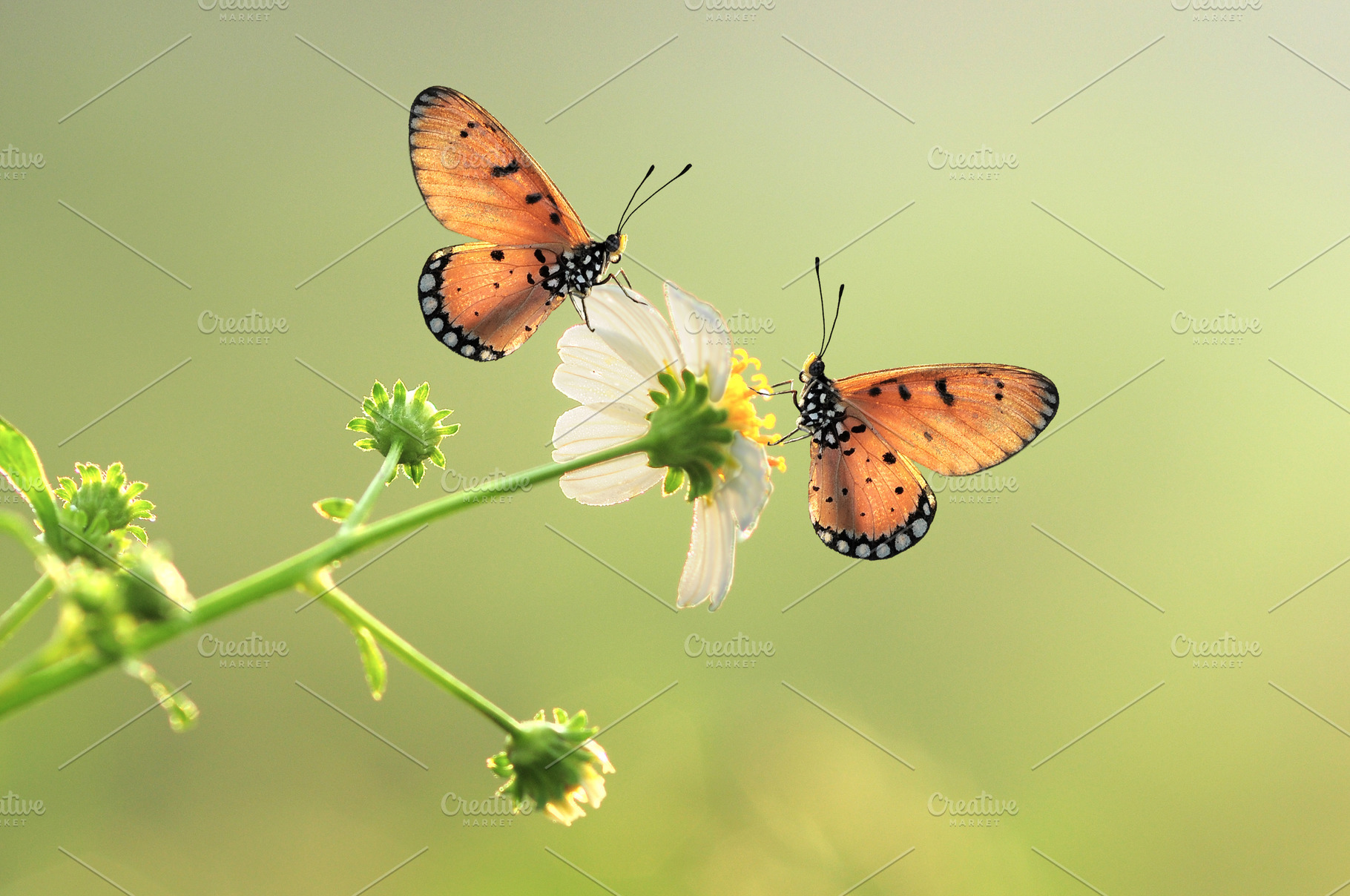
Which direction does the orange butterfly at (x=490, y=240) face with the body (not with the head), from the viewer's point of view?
to the viewer's right
